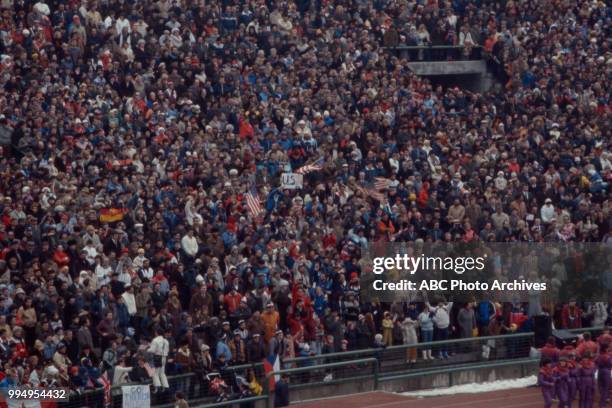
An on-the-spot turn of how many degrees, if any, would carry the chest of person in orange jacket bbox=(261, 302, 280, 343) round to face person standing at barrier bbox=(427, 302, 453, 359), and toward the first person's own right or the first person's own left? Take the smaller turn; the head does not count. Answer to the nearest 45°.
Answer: approximately 135° to the first person's own left

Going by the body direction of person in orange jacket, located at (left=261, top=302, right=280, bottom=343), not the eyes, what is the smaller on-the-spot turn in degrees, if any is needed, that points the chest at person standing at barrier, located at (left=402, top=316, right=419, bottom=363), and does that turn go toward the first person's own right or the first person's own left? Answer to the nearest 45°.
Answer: approximately 135° to the first person's own left

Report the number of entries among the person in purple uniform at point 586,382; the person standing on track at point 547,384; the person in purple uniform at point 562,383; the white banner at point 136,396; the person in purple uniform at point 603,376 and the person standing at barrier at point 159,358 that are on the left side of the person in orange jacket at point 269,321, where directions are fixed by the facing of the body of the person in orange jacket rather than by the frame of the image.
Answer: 4

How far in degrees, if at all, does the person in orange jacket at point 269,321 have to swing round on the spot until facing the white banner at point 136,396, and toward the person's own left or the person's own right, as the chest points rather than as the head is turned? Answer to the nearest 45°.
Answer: approximately 45° to the person's own right

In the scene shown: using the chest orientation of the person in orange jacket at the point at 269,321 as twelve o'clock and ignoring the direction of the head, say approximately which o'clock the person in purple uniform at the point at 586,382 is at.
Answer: The person in purple uniform is roughly at 9 o'clock from the person in orange jacket.

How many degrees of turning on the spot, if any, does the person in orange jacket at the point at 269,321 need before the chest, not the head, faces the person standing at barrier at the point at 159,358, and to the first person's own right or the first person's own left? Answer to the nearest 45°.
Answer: approximately 45° to the first person's own right

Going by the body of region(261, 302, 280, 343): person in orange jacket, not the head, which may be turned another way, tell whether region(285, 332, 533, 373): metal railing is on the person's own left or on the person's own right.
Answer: on the person's own left

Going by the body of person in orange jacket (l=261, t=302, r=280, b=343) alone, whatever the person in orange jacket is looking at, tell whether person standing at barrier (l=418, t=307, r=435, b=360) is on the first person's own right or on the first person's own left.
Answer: on the first person's own left

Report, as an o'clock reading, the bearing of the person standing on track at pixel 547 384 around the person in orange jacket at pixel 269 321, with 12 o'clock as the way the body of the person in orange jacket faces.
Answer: The person standing on track is roughly at 9 o'clock from the person in orange jacket.

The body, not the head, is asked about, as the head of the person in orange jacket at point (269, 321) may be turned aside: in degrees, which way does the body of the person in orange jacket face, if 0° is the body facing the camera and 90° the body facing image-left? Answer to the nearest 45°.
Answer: approximately 0°
